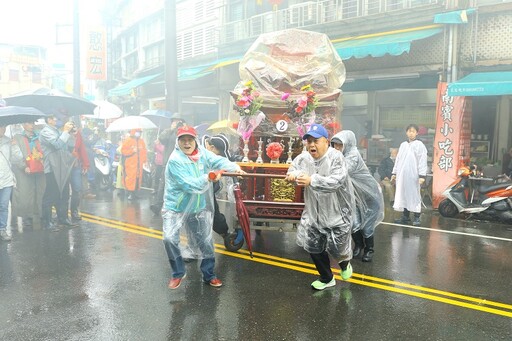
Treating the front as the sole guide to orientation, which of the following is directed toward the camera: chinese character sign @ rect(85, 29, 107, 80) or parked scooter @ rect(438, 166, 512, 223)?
the chinese character sign

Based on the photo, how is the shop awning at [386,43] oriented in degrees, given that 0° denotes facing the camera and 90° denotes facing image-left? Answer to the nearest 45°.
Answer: approximately 45°

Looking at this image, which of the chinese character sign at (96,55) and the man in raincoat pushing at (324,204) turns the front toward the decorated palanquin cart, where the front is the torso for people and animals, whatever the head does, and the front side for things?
the chinese character sign

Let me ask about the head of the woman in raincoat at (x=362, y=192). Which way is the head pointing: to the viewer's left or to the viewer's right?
to the viewer's left

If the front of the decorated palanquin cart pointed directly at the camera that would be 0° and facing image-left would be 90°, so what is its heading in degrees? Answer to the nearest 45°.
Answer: approximately 0°

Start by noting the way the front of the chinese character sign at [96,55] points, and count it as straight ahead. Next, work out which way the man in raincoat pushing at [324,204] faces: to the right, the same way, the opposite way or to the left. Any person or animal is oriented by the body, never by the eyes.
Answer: to the right

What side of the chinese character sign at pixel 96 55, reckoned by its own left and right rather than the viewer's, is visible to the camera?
front

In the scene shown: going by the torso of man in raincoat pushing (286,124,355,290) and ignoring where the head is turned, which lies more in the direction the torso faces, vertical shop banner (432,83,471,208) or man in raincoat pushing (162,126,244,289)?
the man in raincoat pushing

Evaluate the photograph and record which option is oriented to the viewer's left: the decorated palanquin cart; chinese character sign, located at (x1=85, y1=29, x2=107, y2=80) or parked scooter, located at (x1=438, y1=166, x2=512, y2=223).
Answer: the parked scooter

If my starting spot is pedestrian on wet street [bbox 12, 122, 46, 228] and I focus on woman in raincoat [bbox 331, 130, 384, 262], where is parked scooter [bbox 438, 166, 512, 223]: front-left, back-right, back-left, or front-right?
front-left

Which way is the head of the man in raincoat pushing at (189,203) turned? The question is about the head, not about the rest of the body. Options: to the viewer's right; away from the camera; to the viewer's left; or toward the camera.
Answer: toward the camera

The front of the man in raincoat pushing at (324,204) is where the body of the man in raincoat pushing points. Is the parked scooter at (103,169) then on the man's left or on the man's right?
on the man's right

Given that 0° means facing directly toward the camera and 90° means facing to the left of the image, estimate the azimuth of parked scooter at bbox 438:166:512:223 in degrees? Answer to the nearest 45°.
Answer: approximately 90°
